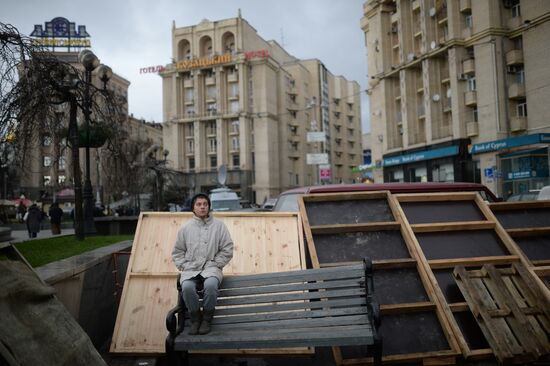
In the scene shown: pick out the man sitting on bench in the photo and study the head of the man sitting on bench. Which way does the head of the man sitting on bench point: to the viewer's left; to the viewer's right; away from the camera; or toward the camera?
toward the camera

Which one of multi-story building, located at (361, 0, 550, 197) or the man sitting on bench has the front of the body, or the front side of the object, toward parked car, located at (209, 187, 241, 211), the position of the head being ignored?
the multi-story building

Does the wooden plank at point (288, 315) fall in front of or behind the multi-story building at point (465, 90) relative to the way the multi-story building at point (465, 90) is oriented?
in front

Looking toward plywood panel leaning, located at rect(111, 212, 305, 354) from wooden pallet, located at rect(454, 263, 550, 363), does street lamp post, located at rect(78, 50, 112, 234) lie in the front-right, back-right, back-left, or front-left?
front-right

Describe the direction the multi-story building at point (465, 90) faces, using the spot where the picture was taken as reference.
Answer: facing the viewer and to the left of the viewer

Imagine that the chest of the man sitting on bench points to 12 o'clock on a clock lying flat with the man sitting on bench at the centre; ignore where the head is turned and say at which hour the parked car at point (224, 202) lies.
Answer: The parked car is roughly at 6 o'clock from the man sitting on bench.

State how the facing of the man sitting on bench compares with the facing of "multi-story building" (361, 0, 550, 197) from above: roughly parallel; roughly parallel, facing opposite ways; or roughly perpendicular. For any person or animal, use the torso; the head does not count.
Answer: roughly perpendicular

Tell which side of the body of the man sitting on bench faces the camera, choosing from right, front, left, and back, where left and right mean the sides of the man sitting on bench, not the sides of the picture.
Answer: front

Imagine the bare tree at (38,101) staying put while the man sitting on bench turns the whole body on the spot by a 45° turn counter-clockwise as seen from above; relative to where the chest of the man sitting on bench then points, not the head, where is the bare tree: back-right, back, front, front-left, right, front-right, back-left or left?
back

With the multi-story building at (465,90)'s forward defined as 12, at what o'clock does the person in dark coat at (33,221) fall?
The person in dark coat is roughly at 12 o'clock from the multi-story building.
